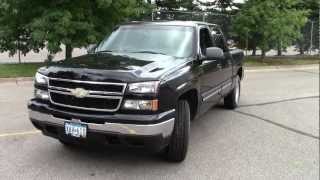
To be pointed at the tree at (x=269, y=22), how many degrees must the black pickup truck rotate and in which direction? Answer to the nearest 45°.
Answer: approximately 135° to its right

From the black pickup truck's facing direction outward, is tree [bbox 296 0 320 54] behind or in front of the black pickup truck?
behind

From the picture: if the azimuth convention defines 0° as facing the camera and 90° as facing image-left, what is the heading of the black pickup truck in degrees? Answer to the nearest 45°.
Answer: approximately 45°

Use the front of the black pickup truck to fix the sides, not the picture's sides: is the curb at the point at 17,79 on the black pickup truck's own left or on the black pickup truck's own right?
on the black pickup truck's own right

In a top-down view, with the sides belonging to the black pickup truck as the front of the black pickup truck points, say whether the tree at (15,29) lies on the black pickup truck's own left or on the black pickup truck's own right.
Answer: on the black pickup truck's own right

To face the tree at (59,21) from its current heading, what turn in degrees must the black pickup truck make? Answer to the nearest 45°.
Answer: approximately 135° to its right
